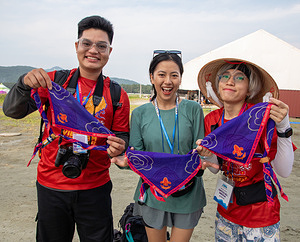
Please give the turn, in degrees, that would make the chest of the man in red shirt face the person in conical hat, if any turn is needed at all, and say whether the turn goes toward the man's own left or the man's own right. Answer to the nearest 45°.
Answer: approximately 45° to the man's own left

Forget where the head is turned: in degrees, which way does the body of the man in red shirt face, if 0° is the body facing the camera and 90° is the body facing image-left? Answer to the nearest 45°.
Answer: approximately 0°

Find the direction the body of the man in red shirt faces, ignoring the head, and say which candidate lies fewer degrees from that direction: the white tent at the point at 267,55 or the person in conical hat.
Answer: the person in conical hat

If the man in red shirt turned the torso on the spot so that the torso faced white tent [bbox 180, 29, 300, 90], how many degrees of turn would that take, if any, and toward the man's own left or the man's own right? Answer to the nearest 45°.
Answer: approximately 135° to the man's own left
